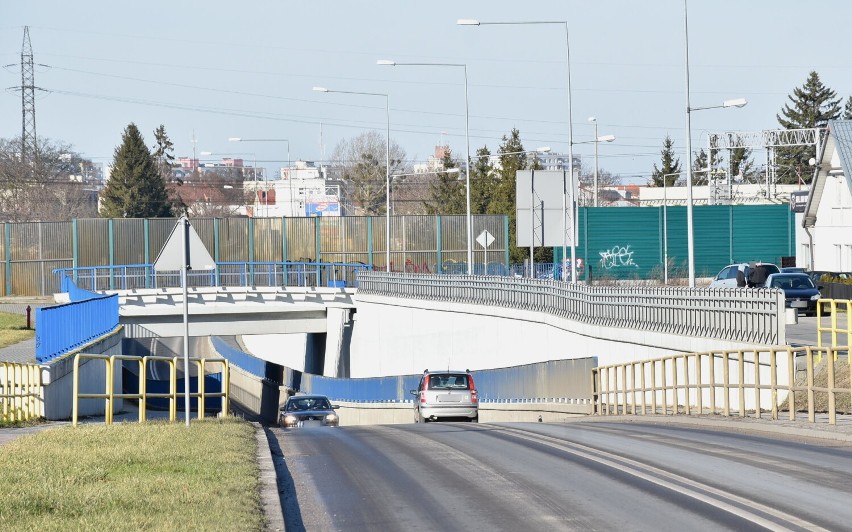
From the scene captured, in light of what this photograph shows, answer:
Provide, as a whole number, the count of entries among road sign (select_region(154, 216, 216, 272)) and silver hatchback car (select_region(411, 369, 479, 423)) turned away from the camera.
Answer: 2

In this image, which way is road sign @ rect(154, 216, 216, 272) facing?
away from the camera

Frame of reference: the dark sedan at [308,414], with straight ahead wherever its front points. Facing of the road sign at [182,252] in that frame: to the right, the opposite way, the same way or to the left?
the opposite way

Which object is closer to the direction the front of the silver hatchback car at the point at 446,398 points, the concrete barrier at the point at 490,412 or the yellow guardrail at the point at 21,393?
the concrete barrier

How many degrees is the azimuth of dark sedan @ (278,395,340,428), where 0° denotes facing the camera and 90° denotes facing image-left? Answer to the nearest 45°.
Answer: approximately 0°

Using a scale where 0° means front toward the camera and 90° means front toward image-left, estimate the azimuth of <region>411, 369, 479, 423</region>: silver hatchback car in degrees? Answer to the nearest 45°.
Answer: approximately 180°

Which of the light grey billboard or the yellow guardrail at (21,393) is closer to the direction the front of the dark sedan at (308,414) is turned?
the yellow guardrail

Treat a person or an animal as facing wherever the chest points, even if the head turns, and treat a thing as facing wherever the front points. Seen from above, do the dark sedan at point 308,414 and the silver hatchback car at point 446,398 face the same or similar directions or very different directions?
very different directions

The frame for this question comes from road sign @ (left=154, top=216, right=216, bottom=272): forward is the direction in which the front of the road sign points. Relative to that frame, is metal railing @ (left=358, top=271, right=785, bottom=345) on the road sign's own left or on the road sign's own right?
on the road sign's own right
